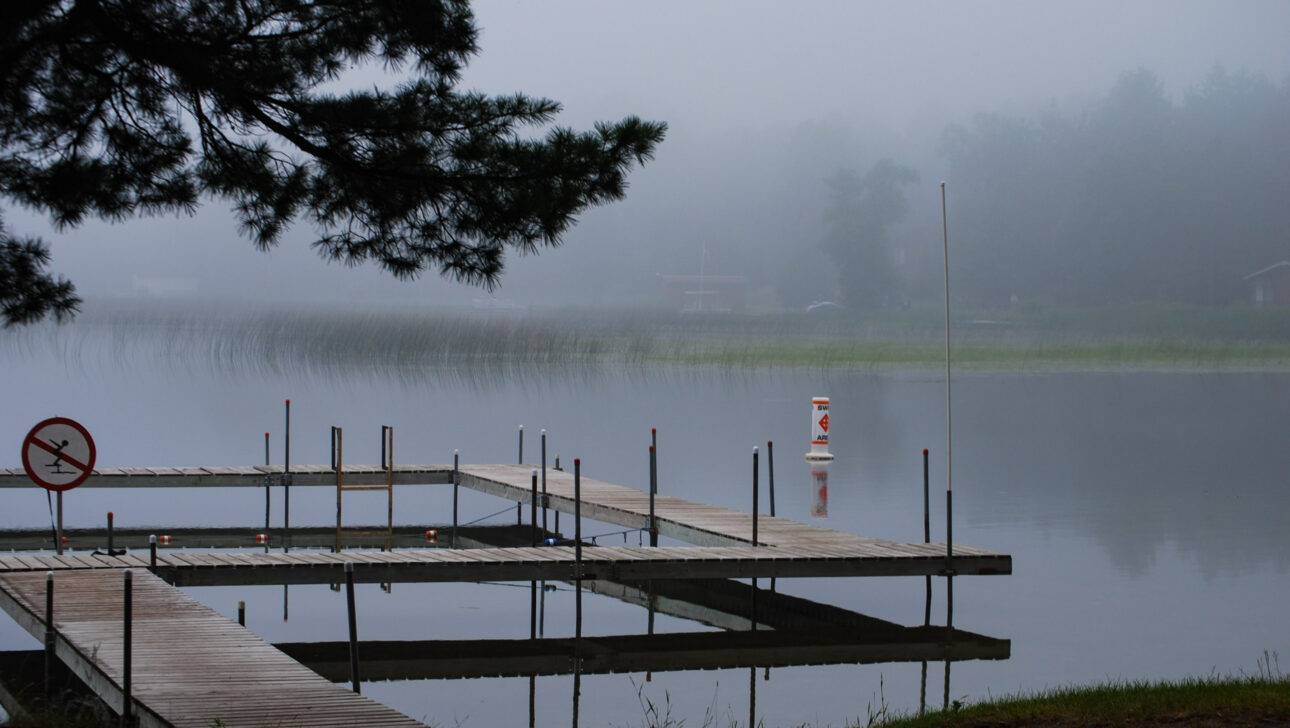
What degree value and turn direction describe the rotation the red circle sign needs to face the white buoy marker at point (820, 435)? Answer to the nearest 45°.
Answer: approximately 135° to its left

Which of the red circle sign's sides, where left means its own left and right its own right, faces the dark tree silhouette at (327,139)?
front

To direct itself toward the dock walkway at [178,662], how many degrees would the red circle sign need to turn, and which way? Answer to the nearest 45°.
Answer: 0° — it already faces it

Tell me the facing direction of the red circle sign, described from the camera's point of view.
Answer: facing the viewer

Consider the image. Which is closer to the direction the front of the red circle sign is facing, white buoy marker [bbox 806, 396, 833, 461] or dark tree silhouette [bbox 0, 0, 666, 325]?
the dark tree silhouette

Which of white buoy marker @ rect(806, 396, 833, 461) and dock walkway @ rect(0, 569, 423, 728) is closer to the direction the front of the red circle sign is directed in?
the dock walkway
